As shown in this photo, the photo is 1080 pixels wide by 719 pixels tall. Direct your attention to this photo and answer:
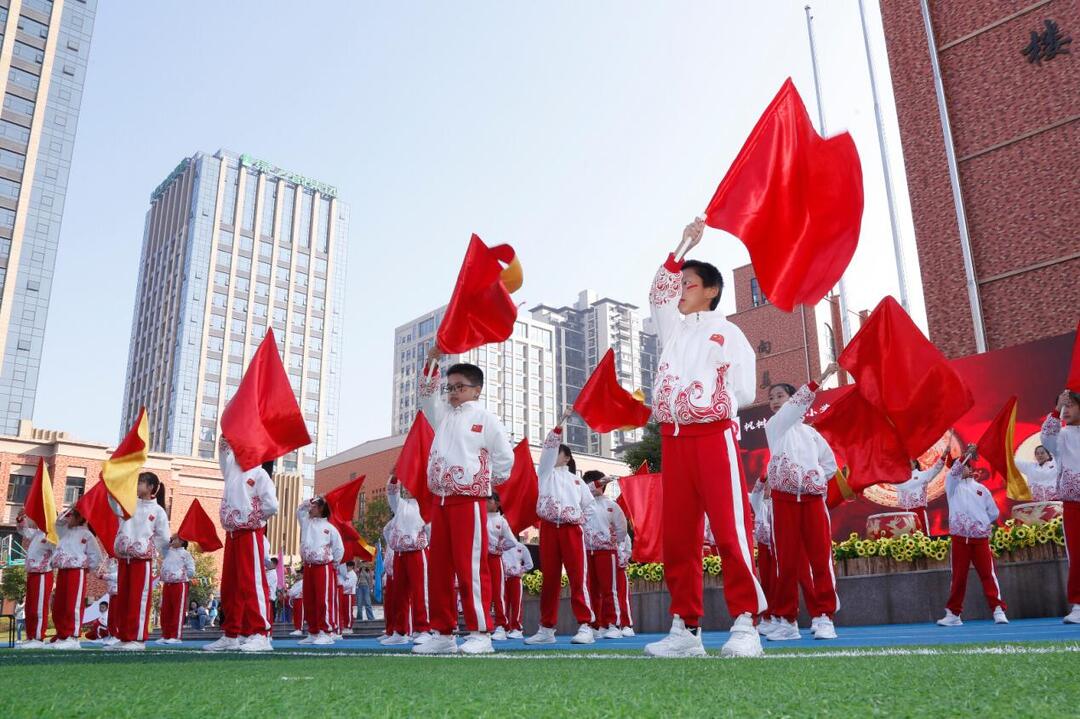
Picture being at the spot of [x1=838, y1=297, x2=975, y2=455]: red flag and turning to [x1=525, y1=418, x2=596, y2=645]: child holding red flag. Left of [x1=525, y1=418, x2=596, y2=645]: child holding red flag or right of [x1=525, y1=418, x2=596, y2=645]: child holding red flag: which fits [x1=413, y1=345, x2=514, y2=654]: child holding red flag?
left

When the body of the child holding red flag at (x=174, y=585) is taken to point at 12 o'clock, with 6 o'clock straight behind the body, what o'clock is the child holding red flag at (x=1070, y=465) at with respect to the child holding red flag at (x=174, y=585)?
the child holding red flag at (x=1070, y=465) is roughly at 9 o'clock from the child holding red flag at (x=174, y=585).

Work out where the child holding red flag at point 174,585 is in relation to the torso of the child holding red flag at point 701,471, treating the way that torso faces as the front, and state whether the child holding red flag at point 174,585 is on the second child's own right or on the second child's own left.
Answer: on the second child's own right

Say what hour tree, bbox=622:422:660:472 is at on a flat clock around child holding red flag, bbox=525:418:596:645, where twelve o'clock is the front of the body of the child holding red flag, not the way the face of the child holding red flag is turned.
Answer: The tree is roughly at 5 o'clock from the child holding red flag.

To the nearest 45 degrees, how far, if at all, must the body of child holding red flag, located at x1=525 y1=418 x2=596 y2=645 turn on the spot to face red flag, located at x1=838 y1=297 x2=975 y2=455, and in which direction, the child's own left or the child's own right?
approximately 135° to the child's own left

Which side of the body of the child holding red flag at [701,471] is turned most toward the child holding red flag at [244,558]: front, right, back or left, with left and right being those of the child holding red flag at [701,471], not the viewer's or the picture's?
right

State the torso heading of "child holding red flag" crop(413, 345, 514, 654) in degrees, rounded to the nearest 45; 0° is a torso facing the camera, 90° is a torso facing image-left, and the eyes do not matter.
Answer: approximately 45°

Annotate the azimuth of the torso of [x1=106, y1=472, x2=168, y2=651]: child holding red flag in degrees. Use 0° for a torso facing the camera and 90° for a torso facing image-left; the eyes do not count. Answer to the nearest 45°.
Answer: approximately 45°

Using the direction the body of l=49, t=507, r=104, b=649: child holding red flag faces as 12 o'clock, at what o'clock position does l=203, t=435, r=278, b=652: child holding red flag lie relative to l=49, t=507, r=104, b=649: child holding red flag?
l=203, t=435, r=278, b=652: child holding red flag is roughly at 10 o'clock from l=49, t=507, r=104, b=649: child holding red flag.

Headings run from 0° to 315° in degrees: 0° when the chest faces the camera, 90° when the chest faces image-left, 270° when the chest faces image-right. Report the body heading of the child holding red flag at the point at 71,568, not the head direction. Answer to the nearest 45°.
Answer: approximately 45°

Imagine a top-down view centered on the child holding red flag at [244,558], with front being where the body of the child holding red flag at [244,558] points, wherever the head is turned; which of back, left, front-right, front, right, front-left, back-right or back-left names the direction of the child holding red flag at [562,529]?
back-left

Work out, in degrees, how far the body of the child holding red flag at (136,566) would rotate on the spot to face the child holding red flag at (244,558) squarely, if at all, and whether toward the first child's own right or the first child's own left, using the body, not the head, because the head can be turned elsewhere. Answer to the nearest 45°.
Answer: approximately 45° to the first child's own left
